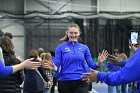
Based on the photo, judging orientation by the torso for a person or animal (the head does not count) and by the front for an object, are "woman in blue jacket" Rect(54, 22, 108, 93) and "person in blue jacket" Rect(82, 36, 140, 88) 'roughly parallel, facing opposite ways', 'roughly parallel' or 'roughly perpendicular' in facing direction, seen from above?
roughly perpendicular

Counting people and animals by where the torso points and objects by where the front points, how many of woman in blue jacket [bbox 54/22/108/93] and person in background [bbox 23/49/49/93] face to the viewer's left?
0

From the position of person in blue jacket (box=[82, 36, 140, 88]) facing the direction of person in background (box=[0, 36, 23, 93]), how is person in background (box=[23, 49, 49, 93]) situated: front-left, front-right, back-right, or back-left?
front-right

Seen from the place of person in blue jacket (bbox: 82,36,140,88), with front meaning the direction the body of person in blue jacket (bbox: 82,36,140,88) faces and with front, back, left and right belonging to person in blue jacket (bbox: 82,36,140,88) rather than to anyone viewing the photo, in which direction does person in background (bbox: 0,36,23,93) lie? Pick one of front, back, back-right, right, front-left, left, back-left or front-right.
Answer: front-right

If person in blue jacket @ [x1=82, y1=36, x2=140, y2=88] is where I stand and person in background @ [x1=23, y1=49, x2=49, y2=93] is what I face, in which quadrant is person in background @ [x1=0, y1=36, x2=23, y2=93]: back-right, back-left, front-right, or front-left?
front-left

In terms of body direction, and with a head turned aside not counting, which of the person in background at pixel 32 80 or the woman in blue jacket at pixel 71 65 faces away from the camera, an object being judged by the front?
the person in background

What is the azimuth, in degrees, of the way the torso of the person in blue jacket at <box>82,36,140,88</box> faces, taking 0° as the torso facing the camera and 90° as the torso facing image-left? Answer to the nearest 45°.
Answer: approximately 90°

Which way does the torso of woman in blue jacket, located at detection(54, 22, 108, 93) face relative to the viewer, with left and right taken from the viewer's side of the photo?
facing the viewer
